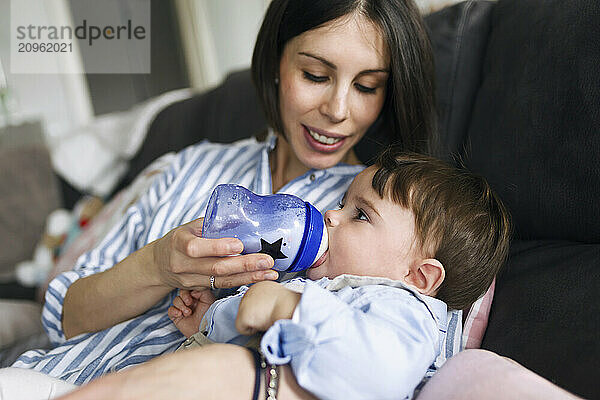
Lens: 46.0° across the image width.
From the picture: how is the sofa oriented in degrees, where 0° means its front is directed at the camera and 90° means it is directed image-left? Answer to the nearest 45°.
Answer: approximately 45°
